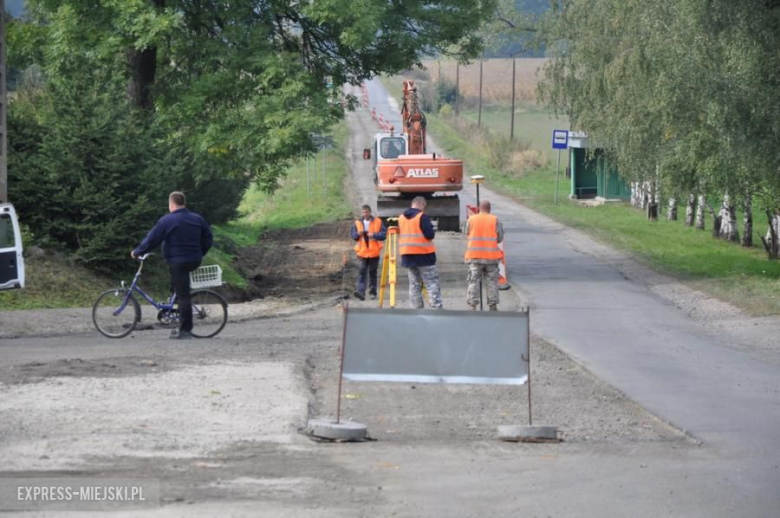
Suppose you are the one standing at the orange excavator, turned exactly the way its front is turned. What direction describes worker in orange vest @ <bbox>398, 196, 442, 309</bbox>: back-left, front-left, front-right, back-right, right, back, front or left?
back

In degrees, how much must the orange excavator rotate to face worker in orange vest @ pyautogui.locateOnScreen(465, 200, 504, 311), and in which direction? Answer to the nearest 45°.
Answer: approximately 180°

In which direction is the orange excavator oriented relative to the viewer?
away from the camera

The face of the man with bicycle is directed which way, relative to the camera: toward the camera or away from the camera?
away from the camera

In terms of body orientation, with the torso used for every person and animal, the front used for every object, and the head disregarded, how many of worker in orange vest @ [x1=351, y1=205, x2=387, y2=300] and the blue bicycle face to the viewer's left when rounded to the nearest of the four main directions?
1

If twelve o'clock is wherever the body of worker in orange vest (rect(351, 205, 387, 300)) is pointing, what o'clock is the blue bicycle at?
The blue bicycle is roughly at 1 o'clock from the worker in orange vest.

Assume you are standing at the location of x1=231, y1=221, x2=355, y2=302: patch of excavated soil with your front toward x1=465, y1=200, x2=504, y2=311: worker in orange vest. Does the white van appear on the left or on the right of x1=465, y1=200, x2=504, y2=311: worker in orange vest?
right

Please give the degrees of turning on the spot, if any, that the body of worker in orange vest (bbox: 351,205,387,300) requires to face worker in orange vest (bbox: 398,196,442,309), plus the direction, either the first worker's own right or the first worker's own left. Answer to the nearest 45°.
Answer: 0° — they already face them

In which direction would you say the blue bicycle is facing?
to the viewer's left

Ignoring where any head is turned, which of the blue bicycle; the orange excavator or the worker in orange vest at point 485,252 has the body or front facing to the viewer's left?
the blue bicycle
